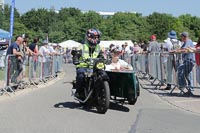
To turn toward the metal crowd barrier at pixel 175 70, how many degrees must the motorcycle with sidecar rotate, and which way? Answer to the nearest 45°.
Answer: approximately 90° to its left

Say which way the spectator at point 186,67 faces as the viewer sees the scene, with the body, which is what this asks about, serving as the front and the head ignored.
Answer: to the viewer's left

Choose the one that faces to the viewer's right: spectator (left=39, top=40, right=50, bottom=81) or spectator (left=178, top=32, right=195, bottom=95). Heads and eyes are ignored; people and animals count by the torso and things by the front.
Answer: spectator (left=39, top=40, right=50, bottom=81)

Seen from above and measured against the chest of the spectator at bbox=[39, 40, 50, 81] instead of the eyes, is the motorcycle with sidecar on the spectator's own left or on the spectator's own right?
on the spectator's own right

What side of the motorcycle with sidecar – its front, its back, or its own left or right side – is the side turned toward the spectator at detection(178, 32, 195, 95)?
left

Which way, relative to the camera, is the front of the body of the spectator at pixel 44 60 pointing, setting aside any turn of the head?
to the viewer's right

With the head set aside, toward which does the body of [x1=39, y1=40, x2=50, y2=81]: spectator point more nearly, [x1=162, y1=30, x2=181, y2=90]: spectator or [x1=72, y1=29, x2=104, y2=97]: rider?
the spectator

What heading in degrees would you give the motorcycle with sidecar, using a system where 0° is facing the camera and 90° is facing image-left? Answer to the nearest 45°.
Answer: approximately 315°

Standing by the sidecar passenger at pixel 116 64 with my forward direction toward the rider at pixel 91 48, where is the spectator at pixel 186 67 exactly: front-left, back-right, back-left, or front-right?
back-right

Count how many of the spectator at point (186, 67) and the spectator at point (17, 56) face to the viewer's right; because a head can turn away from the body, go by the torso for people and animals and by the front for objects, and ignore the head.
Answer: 1

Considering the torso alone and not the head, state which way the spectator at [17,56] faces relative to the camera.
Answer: to the viewer's right

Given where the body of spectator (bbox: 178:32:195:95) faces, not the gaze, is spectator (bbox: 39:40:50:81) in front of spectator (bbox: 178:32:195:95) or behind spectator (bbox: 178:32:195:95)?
in front

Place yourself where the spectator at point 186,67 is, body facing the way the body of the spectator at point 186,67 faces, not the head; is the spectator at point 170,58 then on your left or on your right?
on your right
